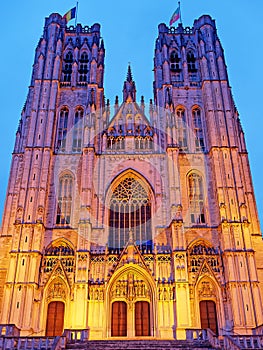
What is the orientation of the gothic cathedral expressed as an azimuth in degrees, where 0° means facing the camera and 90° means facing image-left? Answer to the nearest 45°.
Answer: approximately 0°
